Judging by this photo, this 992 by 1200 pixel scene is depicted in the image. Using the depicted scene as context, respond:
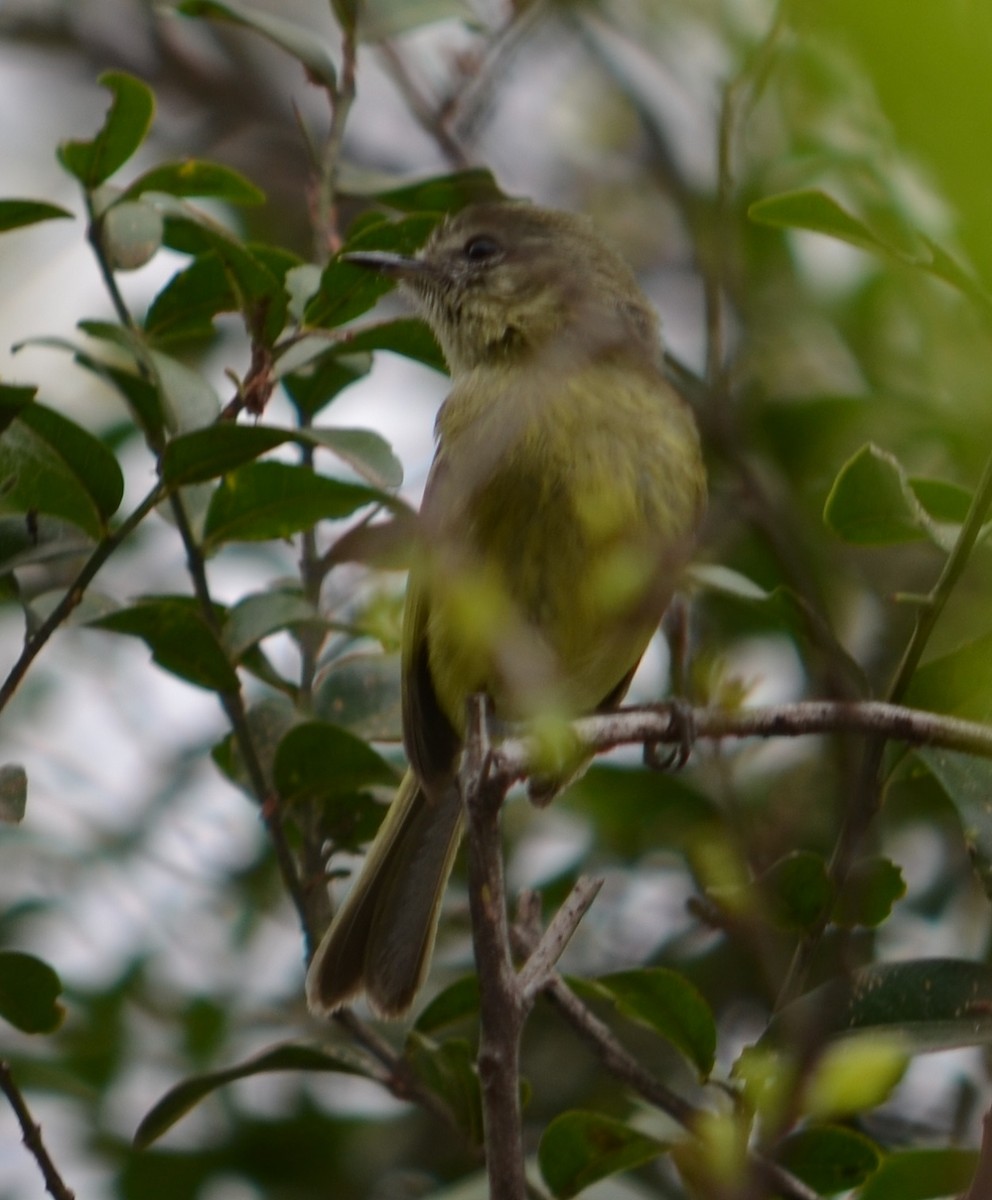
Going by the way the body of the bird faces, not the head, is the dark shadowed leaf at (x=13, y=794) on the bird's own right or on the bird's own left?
on the bird's own right

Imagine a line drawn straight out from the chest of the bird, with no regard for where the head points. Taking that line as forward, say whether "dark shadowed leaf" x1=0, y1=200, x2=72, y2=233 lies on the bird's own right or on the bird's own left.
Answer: on the bird's own right
